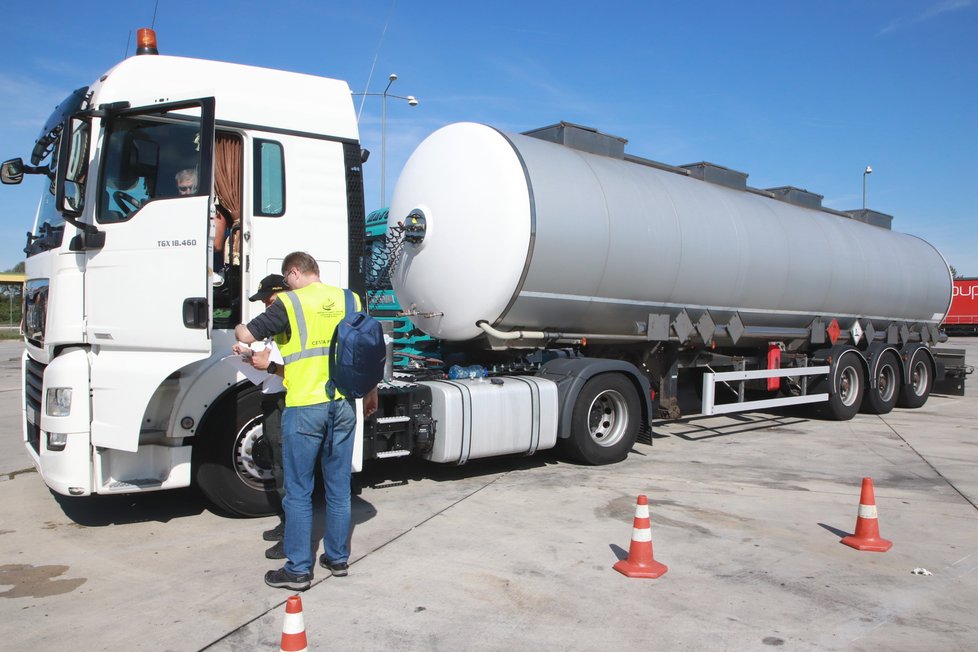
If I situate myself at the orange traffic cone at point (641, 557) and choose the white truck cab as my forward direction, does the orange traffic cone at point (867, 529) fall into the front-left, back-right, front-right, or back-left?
back-right

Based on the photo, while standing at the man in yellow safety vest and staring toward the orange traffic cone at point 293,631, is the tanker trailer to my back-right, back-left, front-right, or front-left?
back-left

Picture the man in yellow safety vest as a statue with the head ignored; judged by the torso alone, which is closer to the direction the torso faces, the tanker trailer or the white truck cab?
the white truck cab

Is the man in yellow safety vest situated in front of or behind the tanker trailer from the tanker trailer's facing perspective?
in front

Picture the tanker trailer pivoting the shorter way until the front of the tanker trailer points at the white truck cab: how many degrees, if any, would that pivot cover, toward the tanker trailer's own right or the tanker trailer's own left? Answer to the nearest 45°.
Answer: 0° — it already faces it

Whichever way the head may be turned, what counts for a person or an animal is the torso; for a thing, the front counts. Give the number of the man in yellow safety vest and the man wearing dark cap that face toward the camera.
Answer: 0

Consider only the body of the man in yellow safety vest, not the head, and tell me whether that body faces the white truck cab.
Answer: yes

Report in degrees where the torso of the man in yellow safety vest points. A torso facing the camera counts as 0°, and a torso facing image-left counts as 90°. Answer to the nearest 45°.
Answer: approximately 135°

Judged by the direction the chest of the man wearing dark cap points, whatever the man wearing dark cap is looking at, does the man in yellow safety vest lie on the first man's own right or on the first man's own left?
on the first man's own left

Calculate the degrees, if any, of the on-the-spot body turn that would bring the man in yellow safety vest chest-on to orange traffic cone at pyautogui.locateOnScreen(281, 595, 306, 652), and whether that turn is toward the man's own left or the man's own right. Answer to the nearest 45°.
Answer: approximately 135° to the man's own left

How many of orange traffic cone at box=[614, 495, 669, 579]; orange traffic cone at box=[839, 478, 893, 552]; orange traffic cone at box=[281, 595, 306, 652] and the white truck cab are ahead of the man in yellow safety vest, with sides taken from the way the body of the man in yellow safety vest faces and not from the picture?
1
